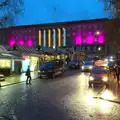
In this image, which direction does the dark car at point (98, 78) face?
toward the camera
